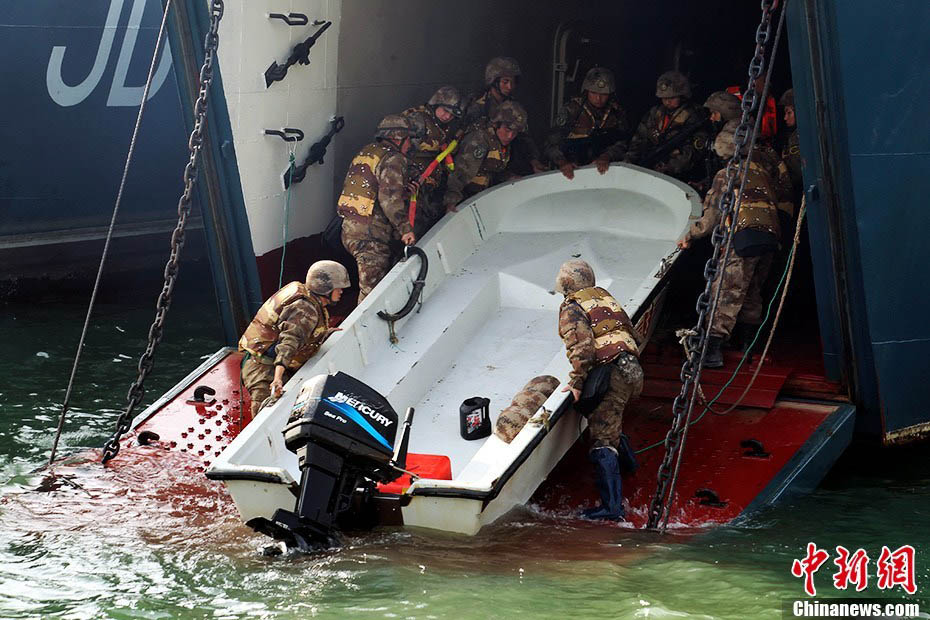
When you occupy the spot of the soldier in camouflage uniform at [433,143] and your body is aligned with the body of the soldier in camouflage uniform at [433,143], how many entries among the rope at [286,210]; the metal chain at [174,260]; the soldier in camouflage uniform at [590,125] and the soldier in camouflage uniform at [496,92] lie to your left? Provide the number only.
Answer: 2

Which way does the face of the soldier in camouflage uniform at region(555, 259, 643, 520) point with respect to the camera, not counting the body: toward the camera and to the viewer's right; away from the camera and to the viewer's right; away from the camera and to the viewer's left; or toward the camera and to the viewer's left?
away from the camera and to the viewer's left

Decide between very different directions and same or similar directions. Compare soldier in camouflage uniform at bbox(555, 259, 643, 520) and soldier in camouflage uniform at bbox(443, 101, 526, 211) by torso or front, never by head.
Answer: very different directions

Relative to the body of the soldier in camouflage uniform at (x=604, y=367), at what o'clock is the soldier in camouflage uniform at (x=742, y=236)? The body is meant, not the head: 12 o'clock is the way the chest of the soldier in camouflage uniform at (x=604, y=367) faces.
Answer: the soldier in camouflage uniform at (x=742, y=236) is roughly at 3 o'clock from the soldier in camouflage uniform at (x=604, y=367).

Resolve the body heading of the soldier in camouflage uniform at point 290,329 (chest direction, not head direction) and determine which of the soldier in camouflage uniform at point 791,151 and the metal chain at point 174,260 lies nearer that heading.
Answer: the soldier in camouflage uniform

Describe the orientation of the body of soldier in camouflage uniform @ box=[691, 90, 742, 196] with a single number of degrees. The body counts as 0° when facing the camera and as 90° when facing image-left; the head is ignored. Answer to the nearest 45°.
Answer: approximately 45°

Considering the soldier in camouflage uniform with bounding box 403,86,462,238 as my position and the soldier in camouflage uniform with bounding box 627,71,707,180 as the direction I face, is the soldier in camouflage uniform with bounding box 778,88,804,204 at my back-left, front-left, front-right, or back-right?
front-right

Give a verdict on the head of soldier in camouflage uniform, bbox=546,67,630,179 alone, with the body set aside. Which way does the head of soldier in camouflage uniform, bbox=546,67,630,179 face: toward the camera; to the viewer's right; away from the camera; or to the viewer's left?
toward the camera

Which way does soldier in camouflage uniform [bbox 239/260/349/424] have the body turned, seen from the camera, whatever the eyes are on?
to the viewer's right

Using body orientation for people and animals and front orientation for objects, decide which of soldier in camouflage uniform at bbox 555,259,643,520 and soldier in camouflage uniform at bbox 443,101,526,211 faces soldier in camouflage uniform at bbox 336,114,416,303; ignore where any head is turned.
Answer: soldier in camouflage uniform at bbox 555,259,643,520

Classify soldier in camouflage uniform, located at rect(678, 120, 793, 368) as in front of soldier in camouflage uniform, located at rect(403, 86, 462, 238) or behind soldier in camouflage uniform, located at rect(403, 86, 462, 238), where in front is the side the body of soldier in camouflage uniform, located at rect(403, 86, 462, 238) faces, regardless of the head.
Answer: in front

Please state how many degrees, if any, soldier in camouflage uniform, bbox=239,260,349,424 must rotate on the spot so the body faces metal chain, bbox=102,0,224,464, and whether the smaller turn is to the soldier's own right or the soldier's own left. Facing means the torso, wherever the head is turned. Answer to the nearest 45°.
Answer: approximately 180°

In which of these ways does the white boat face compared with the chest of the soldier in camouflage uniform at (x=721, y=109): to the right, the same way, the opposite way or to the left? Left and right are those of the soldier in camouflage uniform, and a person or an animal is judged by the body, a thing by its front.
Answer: the opposite way

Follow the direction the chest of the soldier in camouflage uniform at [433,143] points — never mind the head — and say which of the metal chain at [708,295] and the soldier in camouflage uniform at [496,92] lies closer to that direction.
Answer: the metal chain

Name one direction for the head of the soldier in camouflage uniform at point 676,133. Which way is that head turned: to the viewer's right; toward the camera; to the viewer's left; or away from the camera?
toward the camera

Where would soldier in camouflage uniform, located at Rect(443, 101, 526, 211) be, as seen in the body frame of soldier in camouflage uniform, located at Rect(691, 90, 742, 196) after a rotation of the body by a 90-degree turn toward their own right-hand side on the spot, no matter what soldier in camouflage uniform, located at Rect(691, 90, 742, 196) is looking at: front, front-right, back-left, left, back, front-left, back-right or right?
front-left

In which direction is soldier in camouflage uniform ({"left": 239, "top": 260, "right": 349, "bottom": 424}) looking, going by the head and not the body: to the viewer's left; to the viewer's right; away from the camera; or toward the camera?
to the viewer's right
